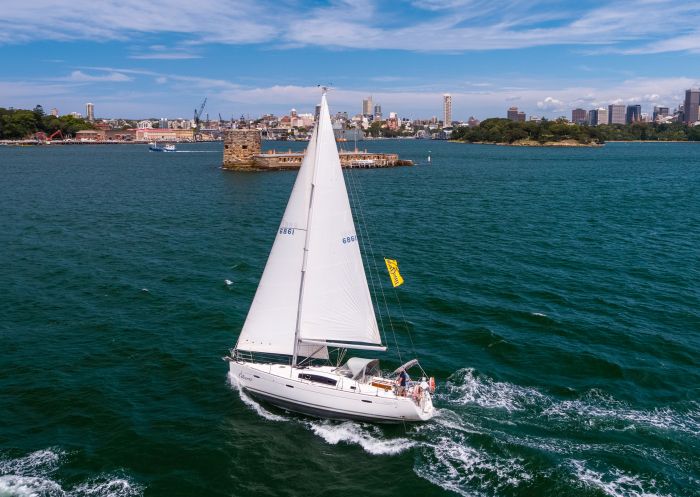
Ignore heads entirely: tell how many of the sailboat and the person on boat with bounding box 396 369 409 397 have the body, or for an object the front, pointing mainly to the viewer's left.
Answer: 2

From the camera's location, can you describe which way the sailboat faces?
facing to the left of the viewer

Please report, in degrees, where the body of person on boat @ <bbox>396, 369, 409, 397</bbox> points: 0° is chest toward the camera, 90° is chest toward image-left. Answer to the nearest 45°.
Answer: approximately 90°
